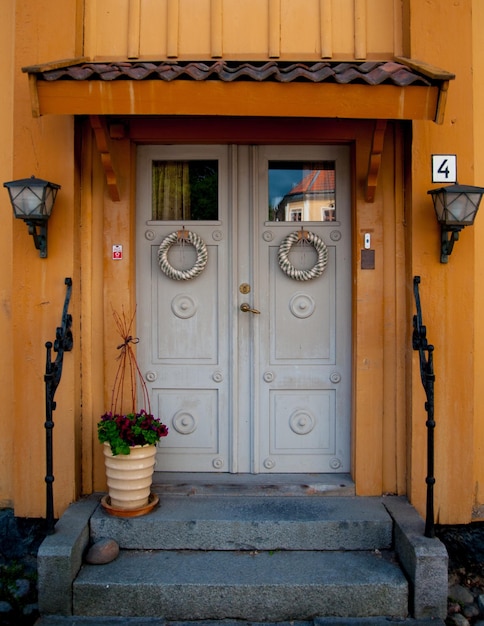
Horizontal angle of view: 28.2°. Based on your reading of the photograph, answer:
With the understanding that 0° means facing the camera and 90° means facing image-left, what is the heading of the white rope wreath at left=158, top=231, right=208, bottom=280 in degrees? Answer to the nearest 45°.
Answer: approximately 0°

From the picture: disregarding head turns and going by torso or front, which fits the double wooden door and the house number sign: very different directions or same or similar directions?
same or similar directions

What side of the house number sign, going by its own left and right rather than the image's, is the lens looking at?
front

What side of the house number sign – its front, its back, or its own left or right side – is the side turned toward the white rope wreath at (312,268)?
right

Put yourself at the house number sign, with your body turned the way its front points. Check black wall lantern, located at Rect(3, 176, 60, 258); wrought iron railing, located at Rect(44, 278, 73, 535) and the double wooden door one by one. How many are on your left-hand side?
0

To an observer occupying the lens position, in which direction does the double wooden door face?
facing the viewer

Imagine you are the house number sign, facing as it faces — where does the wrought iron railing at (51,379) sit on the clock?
The wrought iron railing is roughly at 2 o'clock from the house number sign.

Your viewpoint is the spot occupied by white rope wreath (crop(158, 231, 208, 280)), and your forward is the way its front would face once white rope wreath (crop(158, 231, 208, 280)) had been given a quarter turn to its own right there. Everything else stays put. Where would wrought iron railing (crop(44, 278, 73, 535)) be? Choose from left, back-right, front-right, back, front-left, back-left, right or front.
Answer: front-left
